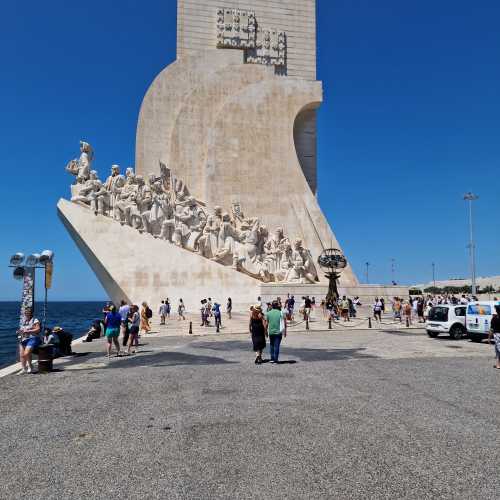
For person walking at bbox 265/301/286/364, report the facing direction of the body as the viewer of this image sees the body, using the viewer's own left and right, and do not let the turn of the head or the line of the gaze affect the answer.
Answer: facing away from the viewer

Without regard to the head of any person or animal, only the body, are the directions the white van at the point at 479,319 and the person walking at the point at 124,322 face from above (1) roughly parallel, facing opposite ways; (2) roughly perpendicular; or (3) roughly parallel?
roughly perpendicular

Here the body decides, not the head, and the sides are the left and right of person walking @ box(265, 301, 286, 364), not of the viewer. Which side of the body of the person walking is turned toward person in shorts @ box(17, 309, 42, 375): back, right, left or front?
left

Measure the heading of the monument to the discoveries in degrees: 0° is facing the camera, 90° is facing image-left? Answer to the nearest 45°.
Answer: approximately 90°

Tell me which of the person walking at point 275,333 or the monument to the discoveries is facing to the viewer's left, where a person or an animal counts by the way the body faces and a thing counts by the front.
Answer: the monument to the discoveries

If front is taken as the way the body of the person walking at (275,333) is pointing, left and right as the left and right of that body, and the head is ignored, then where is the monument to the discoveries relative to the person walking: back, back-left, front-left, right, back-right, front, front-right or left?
front

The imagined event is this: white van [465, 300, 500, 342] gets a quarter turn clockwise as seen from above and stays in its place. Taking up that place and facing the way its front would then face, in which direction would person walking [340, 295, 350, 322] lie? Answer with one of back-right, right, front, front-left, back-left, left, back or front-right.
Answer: back-left

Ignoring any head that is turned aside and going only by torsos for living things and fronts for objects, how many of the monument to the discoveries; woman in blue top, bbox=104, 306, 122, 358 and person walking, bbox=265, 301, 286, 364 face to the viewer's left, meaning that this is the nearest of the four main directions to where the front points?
1

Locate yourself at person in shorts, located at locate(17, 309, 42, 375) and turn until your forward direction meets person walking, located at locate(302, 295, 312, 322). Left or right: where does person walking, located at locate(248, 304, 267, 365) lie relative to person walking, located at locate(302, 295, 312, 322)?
right
